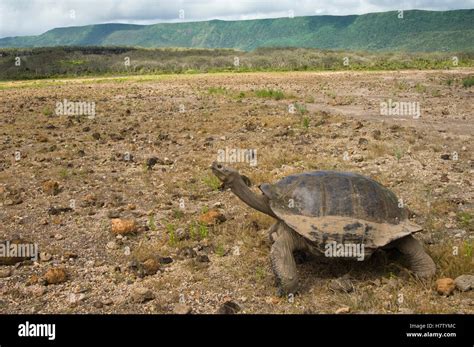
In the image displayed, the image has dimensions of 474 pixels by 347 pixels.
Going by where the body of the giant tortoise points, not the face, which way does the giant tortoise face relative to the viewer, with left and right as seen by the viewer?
facing to the left of the viewer

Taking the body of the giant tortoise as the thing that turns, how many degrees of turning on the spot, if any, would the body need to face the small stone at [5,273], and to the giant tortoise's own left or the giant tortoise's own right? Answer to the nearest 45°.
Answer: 0° — it already faces it

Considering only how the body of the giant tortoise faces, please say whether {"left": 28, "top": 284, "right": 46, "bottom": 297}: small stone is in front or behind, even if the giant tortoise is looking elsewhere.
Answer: in front
